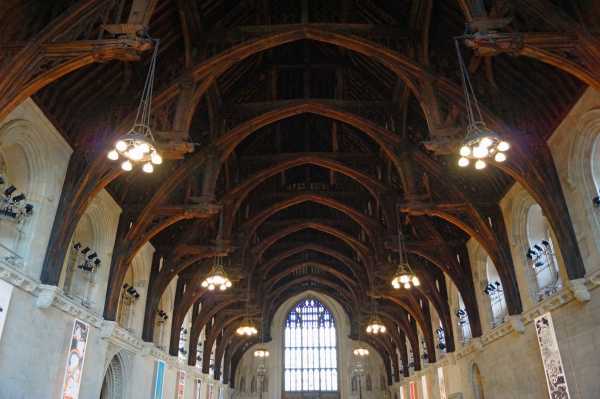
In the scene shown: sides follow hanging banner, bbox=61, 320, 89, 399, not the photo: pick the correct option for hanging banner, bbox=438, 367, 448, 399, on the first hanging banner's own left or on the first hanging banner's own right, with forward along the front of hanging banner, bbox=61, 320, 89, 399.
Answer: on the first hanging banner's own left

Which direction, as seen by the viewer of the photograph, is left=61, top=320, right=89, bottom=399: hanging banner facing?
facing the viewer and to the right of the viewer

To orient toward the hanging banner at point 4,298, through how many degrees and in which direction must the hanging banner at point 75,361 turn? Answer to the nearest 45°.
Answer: approximately 90° to its right

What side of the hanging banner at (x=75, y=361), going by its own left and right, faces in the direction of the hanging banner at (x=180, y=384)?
left

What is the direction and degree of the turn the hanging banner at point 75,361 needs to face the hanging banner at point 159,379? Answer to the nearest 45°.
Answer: approximately 90° to its left

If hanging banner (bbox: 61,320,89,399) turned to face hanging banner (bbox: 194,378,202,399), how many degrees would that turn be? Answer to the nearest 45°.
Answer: approximately 90° to its left

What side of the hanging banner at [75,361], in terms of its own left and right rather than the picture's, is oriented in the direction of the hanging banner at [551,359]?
front
